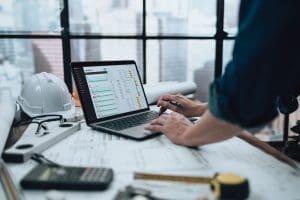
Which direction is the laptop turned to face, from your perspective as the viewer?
facing the viewer and to the right of the viewer

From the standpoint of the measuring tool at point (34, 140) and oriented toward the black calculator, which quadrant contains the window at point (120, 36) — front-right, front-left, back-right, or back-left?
back-left

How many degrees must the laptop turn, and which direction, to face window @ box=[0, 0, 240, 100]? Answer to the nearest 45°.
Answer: approximately 135° to its left

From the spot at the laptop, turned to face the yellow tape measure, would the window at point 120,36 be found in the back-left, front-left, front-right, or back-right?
back-left

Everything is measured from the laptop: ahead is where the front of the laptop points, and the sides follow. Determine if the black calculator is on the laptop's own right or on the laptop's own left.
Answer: on the laptop's own right

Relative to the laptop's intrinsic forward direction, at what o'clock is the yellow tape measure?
The yellow tape measure is roughly at 1 o'clock from the laptop.

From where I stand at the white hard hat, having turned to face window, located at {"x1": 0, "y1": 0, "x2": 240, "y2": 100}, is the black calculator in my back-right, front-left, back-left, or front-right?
back-right
